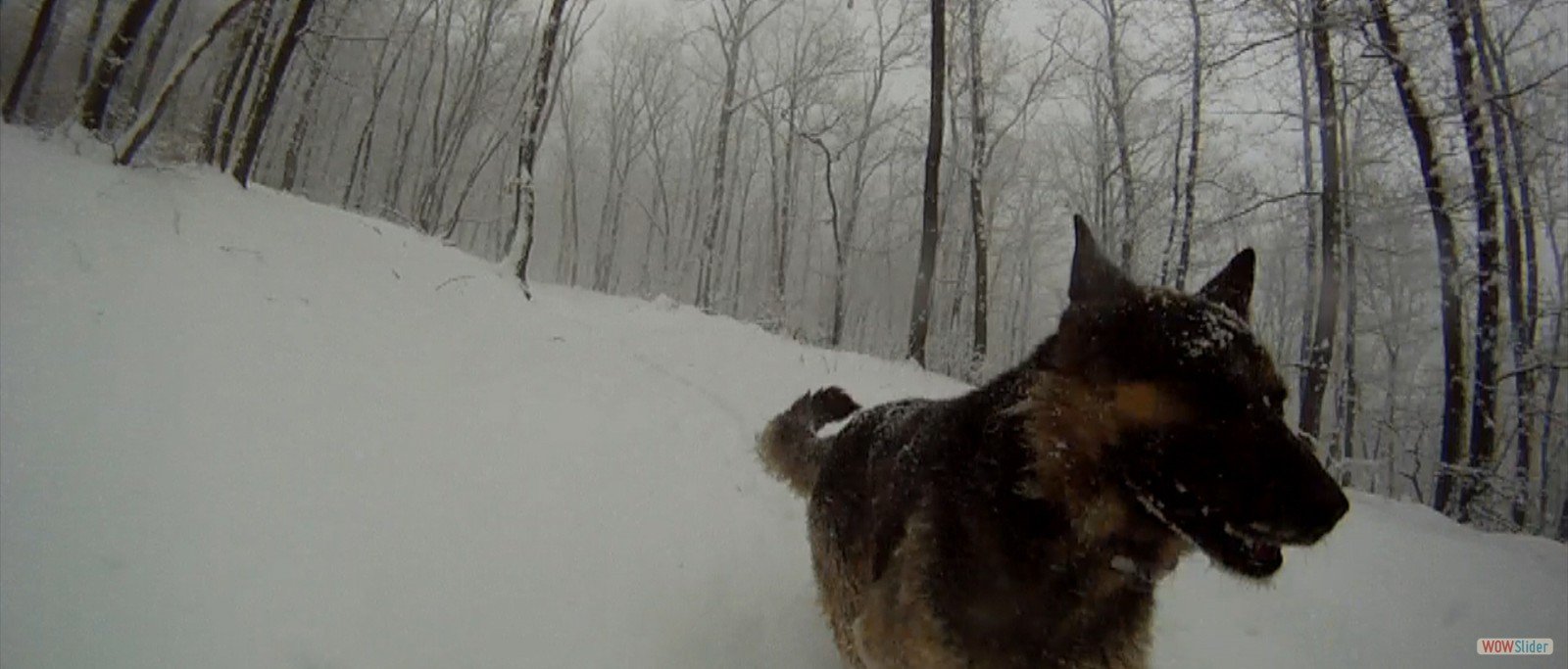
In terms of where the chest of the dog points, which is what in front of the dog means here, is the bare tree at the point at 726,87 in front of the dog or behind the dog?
behind

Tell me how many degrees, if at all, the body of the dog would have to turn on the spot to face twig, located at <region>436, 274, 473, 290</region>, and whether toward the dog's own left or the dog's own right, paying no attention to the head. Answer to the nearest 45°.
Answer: approximately 180°

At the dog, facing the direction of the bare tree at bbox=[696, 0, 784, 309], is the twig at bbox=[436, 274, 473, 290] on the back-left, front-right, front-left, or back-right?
front-left

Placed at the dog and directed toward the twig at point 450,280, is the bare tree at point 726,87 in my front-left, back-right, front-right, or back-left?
front-right

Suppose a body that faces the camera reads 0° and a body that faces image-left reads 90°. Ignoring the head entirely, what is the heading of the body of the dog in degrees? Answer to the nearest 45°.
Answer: approximately 315°
